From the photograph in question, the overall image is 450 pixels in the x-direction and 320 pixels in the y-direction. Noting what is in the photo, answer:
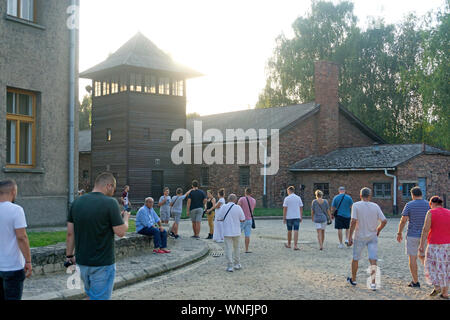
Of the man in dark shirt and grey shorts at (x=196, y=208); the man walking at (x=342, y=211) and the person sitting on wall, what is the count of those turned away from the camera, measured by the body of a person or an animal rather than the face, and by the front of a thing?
2

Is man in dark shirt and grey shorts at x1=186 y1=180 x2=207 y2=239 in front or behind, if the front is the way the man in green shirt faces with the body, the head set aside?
in front

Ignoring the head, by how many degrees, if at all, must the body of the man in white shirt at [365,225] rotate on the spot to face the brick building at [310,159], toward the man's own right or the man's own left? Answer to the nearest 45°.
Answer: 0° — they already face it

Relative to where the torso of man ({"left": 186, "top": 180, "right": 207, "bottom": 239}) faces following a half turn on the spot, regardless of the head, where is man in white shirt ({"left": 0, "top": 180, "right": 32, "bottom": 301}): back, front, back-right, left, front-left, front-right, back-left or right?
front

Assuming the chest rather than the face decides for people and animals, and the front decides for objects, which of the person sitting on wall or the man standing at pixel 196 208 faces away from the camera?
the man standing

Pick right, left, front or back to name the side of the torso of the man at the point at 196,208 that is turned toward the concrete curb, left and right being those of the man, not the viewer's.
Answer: back

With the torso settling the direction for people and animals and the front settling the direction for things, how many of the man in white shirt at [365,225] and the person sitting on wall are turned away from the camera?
1

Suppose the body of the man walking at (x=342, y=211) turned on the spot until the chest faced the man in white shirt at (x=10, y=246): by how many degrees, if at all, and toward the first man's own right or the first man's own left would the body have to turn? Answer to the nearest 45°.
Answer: approximately 180°

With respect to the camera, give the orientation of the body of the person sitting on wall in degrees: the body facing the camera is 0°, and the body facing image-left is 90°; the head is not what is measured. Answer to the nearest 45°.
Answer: approximately 315°

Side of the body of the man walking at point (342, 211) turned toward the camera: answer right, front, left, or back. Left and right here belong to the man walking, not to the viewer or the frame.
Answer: back

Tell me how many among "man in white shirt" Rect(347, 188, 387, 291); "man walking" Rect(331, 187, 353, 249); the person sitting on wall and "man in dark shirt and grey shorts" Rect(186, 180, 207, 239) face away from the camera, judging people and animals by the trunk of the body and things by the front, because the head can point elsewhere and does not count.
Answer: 3

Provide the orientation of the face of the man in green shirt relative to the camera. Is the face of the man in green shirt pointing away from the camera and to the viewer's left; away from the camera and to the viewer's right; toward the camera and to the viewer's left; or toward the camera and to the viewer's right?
away from the camera and to the viewer's right

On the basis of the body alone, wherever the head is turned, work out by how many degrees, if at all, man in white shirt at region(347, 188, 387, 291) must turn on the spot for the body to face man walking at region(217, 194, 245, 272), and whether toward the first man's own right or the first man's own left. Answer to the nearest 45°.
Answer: approximately 45° to the first man's own left

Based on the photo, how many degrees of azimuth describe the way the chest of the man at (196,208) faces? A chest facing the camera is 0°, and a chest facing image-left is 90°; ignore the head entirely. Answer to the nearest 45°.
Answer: approximately 180°

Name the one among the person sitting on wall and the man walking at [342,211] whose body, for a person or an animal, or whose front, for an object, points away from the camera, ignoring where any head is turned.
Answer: the man walking

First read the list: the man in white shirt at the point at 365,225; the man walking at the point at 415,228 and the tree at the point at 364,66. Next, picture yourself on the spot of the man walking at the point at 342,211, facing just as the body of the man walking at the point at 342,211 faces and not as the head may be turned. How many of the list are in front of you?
1

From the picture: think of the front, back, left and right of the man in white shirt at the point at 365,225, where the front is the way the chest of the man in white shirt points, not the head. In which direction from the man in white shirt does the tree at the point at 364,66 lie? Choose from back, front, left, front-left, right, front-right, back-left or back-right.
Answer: front

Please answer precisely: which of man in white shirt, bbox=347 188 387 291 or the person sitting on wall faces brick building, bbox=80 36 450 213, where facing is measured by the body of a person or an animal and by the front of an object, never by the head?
the man in white shirt
